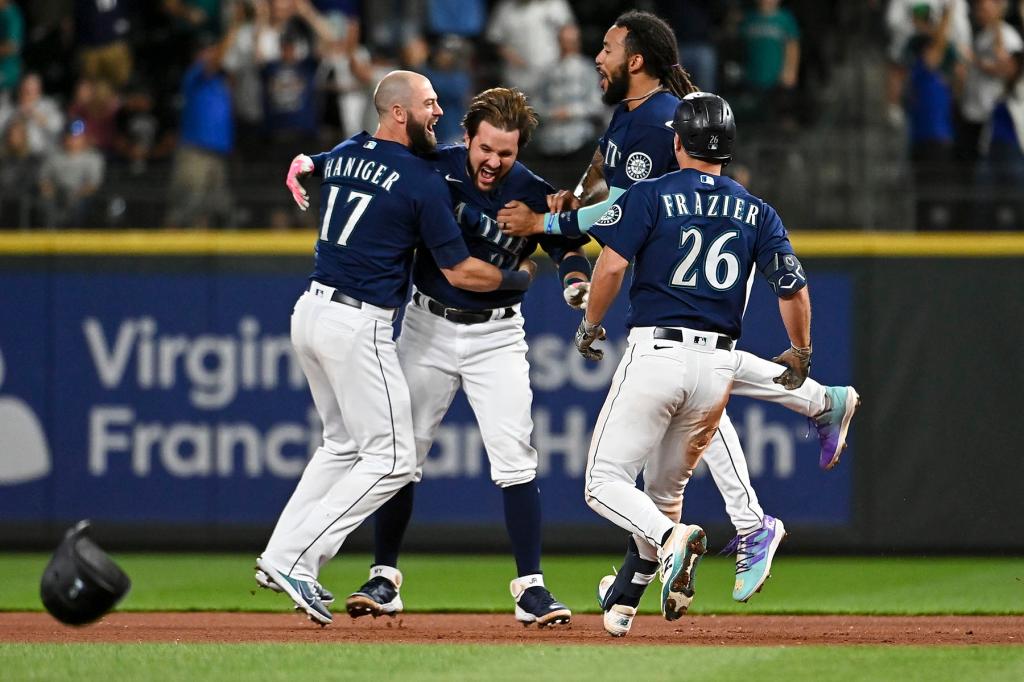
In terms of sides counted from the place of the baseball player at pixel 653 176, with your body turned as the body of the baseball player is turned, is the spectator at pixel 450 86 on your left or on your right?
on your right

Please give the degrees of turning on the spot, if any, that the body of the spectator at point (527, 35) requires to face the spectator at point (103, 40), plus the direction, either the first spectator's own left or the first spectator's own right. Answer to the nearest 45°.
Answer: approximately 90° to the first spectator's own right

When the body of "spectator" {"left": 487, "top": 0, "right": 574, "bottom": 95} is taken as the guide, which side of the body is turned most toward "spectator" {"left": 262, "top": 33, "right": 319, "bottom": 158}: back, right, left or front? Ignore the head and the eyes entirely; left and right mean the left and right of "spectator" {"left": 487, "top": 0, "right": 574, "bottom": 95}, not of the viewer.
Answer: right

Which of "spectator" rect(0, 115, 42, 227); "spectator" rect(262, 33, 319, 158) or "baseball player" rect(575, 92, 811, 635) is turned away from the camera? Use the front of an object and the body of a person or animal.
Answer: the baseball player

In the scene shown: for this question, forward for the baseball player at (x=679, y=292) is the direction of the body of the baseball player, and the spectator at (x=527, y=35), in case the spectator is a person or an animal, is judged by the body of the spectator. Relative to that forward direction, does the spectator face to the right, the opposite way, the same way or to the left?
the opposite way

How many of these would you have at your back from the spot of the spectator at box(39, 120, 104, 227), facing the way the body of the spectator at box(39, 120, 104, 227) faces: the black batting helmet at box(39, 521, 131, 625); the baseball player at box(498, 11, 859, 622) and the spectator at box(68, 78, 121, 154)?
1

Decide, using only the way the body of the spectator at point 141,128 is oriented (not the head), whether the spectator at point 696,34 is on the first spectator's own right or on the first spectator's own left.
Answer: on the first spectator's own left

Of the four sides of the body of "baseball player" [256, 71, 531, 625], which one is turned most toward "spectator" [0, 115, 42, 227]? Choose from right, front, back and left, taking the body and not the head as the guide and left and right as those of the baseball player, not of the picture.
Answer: left

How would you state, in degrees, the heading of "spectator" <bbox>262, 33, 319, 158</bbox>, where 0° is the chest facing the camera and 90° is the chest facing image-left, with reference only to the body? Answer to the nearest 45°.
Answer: approximately 0°
